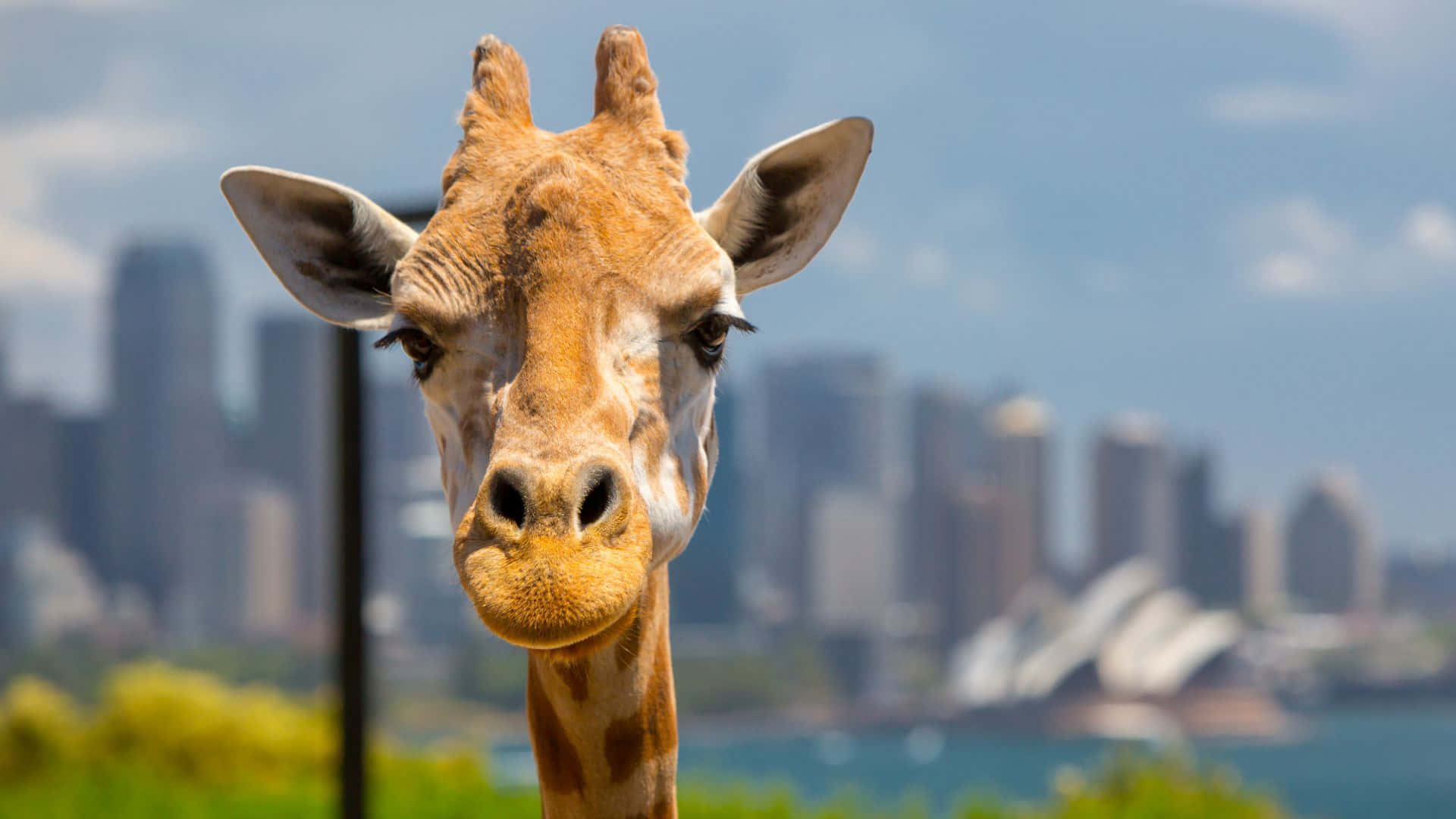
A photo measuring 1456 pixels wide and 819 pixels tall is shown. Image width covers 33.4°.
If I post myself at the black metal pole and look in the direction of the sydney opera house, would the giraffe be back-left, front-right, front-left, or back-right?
back-right
